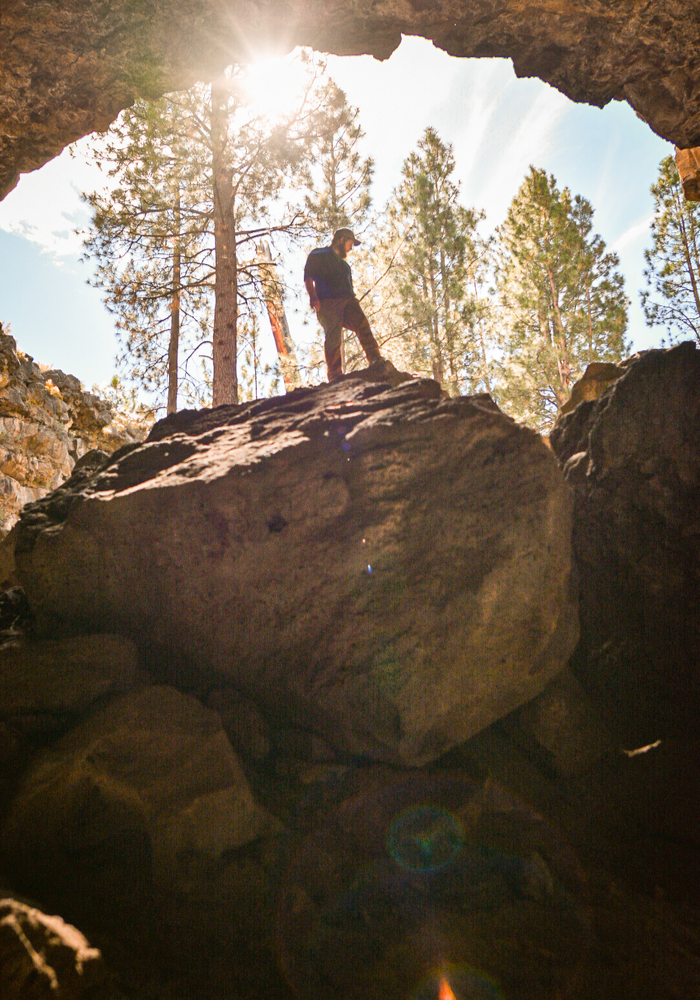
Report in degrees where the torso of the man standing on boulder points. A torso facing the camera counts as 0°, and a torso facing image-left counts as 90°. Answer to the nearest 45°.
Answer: approximately 315°

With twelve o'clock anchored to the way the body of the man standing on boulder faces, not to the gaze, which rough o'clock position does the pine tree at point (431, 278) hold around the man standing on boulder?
The pine tree is roughly at 8 o'clock from the man standing on boulder.

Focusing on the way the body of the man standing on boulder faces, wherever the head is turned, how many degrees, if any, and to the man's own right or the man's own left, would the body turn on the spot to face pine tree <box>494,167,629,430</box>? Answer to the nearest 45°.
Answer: approximately 90° to the man's own left
